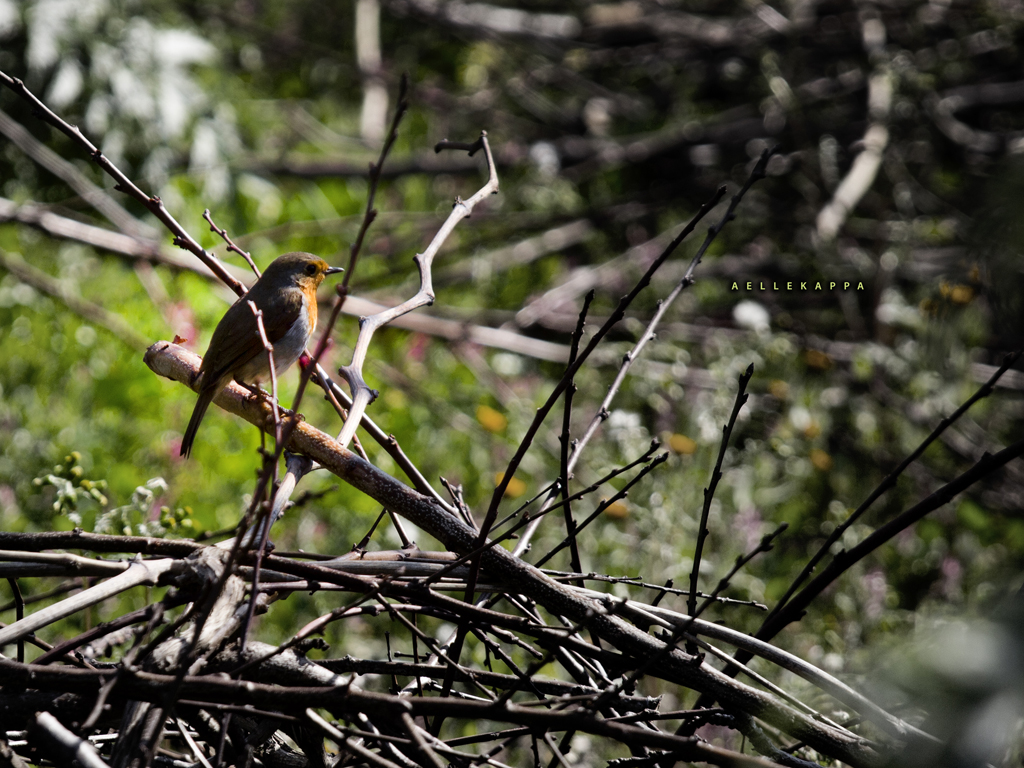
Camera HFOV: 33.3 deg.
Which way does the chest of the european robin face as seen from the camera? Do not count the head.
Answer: to the viewer's right
